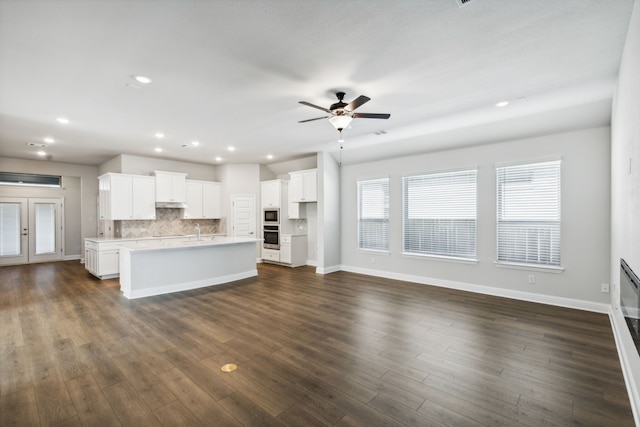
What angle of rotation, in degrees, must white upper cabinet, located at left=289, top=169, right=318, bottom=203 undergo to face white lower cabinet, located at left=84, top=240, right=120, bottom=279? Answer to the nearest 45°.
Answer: approximately 45° to its right

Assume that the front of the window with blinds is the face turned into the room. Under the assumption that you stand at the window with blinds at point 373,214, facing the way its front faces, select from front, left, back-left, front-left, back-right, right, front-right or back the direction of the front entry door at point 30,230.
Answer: front-right

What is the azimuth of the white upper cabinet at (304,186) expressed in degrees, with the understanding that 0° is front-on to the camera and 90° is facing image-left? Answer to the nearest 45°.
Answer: approximately 45°

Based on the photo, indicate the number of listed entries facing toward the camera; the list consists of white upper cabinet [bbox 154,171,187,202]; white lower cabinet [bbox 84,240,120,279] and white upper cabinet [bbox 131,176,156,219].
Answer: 3

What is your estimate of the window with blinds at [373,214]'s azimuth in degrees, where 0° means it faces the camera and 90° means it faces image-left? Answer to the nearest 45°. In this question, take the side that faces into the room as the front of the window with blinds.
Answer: approximately 45°

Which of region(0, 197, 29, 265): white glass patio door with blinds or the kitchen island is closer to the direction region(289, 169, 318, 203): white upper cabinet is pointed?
the kitchen island

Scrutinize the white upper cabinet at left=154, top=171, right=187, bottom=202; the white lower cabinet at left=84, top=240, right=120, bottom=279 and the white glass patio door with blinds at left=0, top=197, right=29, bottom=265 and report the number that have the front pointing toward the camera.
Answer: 3

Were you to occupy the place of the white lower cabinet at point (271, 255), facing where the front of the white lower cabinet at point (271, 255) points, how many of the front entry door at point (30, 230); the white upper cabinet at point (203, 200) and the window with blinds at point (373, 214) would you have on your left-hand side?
1

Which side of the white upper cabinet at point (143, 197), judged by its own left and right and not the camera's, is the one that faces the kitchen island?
front

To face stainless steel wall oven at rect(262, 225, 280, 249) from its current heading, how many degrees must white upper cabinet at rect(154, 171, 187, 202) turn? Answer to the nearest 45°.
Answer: approximately 90° to its left

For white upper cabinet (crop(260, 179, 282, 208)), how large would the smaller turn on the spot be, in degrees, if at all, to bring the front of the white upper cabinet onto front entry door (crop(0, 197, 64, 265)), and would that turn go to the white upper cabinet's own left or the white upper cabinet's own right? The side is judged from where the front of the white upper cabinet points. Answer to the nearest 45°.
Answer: approximately 45° to the white upper cabinet's own right

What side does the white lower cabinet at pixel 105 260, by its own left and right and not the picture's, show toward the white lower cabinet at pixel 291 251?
left

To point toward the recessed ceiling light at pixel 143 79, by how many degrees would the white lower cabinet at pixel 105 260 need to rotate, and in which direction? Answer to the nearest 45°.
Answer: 0° — it already faces it
